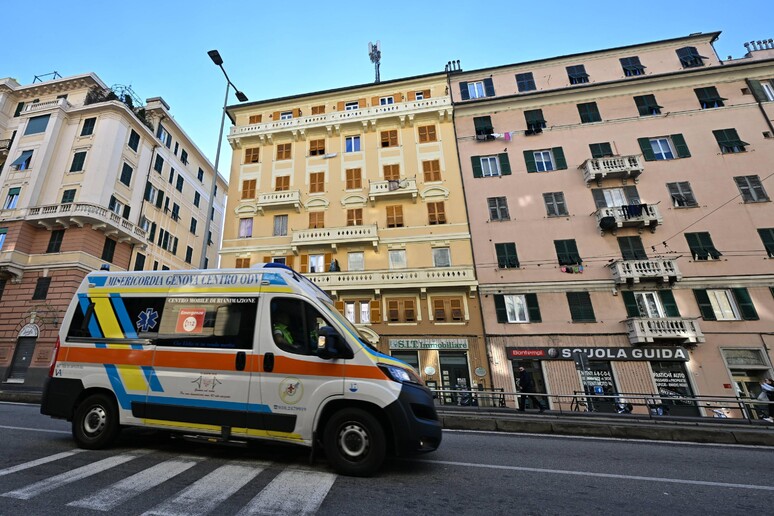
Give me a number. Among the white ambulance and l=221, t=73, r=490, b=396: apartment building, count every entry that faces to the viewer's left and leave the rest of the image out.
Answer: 0

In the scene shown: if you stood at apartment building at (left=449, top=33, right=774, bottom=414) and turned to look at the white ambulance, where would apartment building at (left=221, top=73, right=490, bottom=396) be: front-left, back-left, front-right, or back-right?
front-right

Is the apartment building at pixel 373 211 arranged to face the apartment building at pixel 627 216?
no

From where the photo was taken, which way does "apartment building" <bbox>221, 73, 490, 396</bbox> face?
toward the camera

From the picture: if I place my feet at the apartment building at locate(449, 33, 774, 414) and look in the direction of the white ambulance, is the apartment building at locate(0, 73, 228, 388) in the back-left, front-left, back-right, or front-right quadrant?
front-right

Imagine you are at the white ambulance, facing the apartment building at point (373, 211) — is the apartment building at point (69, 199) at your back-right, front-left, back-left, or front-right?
front-left

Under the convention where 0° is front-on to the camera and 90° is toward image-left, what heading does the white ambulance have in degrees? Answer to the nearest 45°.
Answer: approximately 315°

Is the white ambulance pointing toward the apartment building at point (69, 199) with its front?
no

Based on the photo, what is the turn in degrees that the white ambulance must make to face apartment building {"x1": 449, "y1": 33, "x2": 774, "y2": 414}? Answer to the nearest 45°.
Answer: approximately 45° to its left

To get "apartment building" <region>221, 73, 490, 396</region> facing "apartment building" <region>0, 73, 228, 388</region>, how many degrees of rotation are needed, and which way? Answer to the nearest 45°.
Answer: approximately 90° to its right

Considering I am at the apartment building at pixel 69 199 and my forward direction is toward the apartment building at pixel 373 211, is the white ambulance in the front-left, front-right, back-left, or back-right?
front-right
